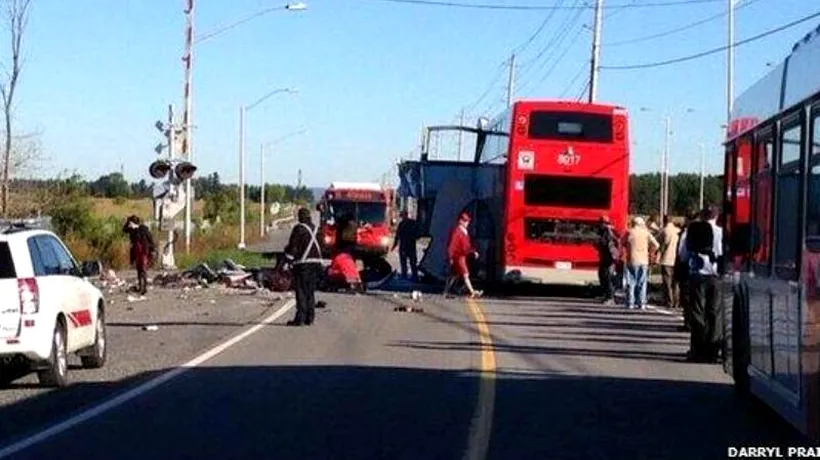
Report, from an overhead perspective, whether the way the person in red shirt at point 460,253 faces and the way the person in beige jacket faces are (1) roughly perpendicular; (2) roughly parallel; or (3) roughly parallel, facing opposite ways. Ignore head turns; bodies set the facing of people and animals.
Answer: roughly perpendicular

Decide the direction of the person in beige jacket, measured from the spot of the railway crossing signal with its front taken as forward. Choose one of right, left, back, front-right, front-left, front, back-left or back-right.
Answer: front-left

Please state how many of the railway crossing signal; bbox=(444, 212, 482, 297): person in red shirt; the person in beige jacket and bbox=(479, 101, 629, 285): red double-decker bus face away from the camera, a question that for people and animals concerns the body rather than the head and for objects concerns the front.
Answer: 2

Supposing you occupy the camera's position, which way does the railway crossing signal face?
facing the viewer

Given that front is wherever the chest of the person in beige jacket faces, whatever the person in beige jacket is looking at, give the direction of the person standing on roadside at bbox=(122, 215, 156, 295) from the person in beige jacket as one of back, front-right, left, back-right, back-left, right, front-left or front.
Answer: left

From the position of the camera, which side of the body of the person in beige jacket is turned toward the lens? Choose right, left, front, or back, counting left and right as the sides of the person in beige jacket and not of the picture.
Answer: back

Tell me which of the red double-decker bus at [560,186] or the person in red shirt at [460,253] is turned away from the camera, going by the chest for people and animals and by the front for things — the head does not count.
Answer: the red double-decker bus

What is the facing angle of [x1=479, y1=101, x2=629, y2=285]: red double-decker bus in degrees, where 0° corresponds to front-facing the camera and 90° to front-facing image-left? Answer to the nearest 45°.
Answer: approximately 180°

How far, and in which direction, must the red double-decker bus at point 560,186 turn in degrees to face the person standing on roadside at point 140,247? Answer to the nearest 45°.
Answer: approximately 90° to its left
